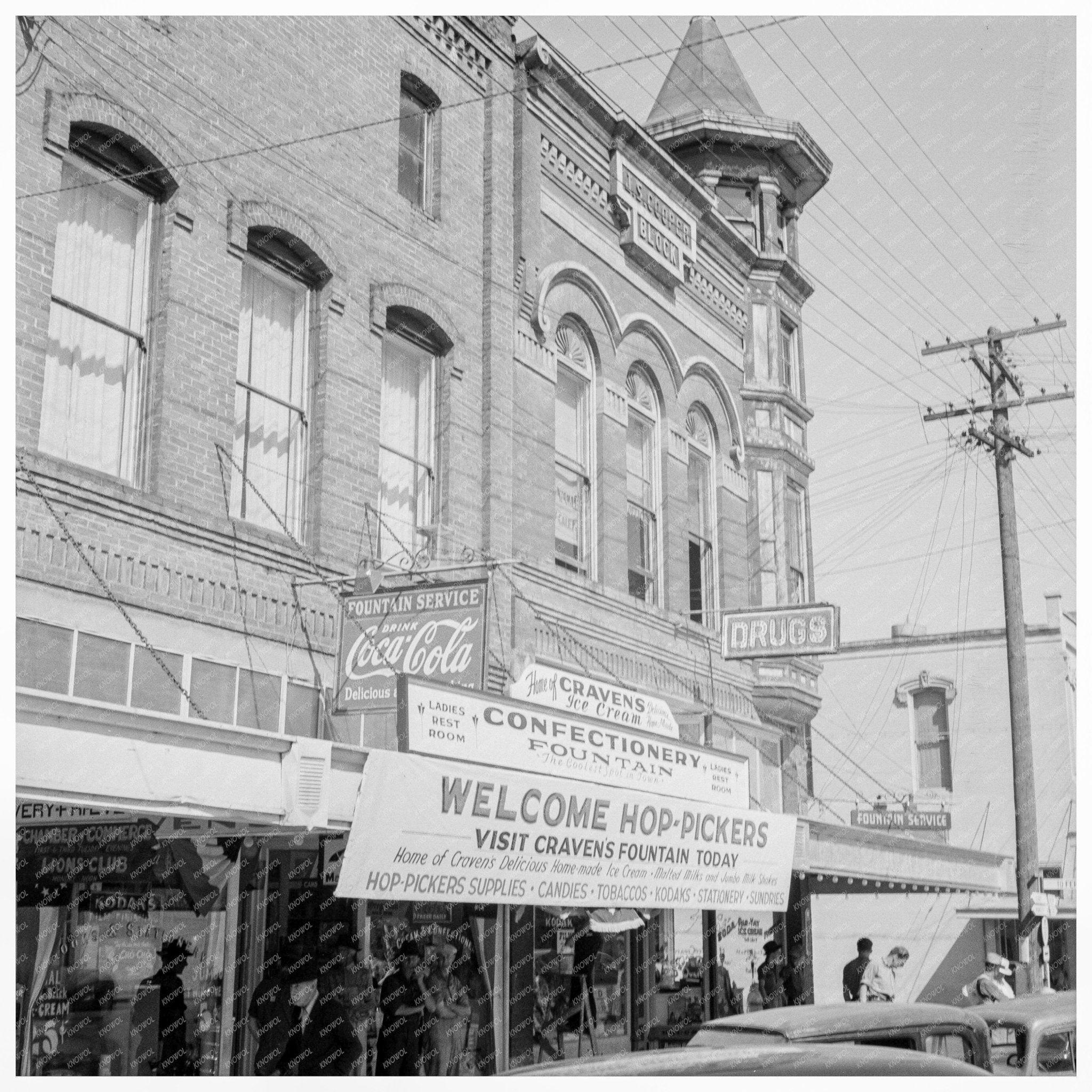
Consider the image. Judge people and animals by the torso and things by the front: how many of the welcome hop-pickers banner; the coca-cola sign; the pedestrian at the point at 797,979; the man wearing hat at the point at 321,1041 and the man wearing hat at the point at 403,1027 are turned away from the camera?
0

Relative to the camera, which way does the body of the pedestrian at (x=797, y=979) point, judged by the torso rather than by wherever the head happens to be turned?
toward the camera

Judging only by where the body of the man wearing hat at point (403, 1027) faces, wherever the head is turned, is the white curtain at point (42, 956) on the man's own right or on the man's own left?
on the man's own right

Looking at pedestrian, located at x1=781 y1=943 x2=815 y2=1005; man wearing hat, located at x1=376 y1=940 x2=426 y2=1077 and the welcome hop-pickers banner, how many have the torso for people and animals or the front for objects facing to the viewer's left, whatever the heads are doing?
0

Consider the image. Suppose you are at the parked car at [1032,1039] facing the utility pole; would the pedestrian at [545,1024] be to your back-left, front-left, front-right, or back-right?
front-left

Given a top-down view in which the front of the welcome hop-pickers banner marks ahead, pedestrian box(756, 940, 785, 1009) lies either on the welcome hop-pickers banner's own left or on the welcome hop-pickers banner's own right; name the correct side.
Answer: on the welcome hop-pickers banner's own left

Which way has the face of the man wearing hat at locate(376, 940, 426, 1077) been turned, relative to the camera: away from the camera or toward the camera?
toward the camera

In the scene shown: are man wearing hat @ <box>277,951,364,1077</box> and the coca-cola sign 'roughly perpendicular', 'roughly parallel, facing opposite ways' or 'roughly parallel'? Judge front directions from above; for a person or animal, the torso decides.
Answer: roughly parallel

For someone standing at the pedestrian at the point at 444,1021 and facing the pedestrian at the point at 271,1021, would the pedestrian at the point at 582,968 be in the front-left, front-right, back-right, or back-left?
back-right
